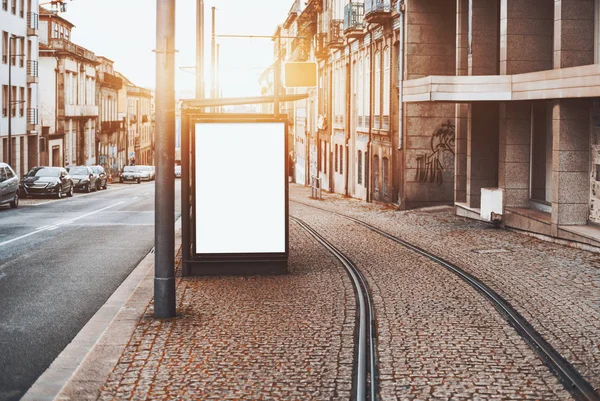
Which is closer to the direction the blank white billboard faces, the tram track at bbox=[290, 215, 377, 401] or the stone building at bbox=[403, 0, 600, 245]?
the tram track

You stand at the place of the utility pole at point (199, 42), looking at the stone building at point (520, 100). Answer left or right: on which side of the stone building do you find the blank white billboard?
right

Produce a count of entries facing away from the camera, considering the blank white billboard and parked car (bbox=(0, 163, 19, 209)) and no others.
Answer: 0

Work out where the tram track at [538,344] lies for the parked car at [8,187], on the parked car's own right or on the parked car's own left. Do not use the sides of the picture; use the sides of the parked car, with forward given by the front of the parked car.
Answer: on the parked car's own left

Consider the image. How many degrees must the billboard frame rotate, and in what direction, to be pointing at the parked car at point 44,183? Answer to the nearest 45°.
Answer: approximately 180°

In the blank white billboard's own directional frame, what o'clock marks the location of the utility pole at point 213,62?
The utility pole is roughly at 6 o'clock from the blank white billboard.

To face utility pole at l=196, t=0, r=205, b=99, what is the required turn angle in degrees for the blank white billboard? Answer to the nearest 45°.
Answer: approximately 180°

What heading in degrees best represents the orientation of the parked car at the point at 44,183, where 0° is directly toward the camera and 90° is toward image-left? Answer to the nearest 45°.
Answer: approximately 45°

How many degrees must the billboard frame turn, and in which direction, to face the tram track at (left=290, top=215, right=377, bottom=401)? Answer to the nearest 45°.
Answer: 0° — it already faces it

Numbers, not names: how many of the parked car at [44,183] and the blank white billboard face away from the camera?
0

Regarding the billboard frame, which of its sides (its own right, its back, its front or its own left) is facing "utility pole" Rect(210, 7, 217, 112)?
back

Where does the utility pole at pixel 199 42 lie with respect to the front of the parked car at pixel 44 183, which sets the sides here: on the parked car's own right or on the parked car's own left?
on the parked car's own left

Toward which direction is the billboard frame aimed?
toward the camera
